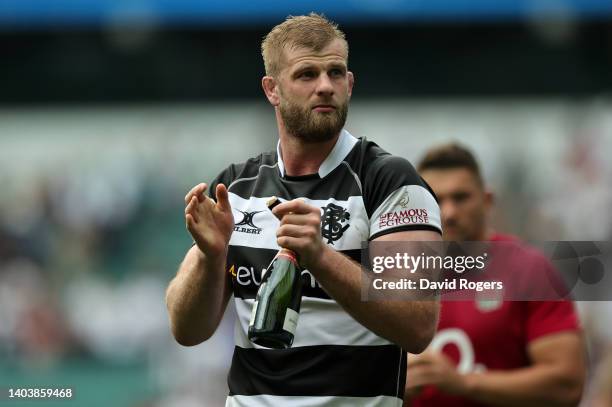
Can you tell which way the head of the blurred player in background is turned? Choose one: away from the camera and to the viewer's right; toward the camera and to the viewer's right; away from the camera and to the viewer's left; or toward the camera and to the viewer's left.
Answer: toward the camera and to the viewer's left

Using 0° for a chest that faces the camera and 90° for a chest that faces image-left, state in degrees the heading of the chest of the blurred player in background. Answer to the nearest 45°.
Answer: approximately 45°

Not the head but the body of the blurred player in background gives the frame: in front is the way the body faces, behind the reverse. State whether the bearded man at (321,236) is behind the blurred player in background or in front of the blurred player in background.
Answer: in front
